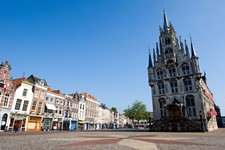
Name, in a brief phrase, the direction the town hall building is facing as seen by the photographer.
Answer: facing the viewer
